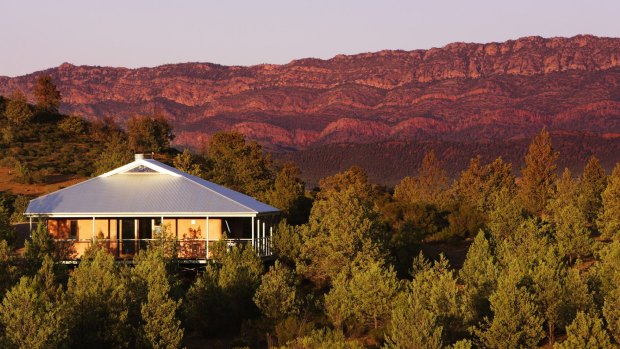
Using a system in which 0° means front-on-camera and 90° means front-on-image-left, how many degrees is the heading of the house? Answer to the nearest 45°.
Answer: approximately 0°

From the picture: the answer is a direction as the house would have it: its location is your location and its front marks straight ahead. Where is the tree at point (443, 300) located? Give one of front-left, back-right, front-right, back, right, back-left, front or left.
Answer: front-left

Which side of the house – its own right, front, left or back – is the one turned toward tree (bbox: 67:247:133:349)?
front

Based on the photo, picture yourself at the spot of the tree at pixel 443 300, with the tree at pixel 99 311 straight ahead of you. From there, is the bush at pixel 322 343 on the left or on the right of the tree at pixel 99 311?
left

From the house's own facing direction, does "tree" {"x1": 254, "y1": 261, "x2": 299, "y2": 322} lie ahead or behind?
ahead

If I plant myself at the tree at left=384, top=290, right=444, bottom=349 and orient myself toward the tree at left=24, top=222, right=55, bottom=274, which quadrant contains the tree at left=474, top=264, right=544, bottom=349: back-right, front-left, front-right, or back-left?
back-right

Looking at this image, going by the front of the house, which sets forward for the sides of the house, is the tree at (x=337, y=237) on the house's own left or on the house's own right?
on the house's own left

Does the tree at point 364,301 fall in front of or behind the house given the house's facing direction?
in front

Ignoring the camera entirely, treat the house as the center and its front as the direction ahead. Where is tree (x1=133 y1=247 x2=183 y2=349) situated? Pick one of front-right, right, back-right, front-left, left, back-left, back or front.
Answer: front

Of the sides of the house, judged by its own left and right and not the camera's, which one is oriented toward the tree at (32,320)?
front

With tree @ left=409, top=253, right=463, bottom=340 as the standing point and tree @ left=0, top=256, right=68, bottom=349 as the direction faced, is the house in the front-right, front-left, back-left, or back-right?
front-right
